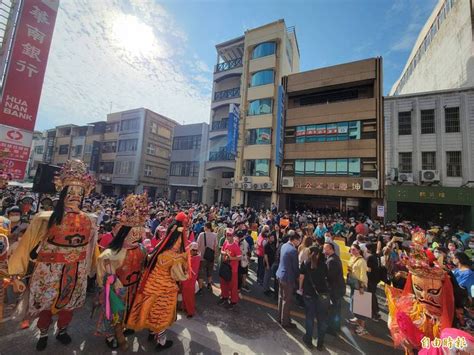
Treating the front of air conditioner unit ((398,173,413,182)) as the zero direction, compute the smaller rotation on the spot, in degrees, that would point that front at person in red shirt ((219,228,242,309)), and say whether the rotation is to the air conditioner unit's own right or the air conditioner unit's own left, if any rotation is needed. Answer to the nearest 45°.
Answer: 0° — it already faces them

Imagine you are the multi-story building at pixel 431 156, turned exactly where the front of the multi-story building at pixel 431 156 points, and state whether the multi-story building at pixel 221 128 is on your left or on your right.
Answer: on your right

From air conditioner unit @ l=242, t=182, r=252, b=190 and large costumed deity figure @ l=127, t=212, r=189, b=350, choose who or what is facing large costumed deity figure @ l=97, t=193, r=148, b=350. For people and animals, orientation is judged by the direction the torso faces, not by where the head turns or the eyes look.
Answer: the air conditioner unit

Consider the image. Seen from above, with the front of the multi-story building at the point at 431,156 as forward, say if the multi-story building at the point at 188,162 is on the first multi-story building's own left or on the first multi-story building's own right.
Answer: on the first multi-story building's own right

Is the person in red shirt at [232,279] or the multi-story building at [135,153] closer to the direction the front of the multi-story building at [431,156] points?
the person in red shirt

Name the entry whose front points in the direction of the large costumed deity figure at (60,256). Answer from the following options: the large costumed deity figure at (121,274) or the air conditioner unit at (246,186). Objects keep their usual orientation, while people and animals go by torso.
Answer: the air conditioner unit

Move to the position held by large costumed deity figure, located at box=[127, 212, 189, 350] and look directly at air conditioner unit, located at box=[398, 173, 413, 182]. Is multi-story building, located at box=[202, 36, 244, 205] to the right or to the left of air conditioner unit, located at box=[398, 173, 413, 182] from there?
left

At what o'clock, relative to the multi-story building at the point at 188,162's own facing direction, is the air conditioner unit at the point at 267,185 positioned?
The air conditioner unit is roughly at 9 o'clock from the multi-story building.

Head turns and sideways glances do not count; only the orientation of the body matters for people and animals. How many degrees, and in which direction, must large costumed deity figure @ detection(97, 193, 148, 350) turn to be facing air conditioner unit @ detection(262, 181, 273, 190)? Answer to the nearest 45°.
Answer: approximately 90° to its left
